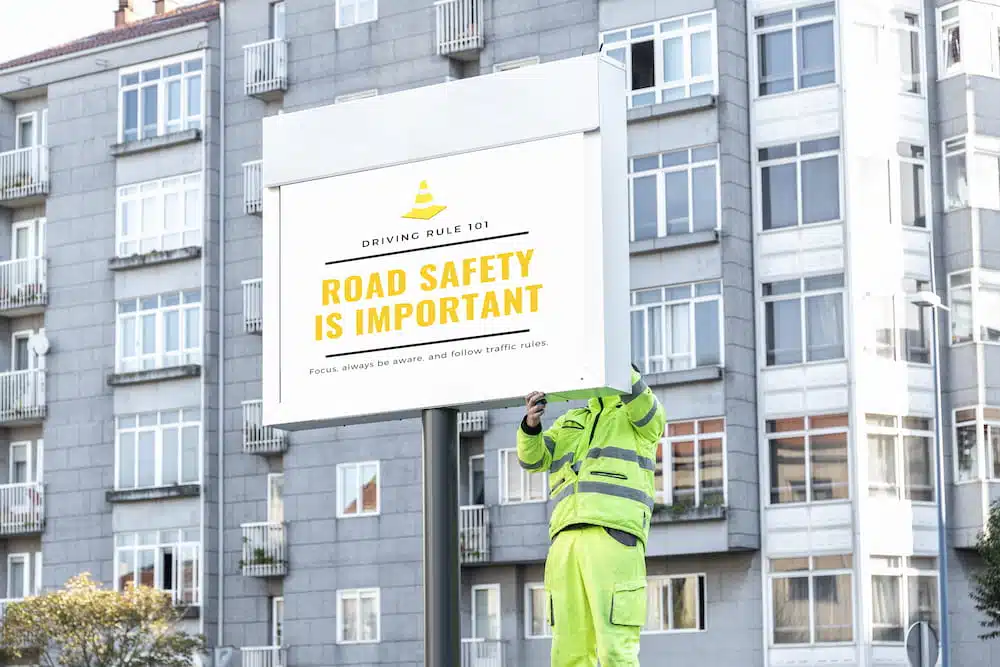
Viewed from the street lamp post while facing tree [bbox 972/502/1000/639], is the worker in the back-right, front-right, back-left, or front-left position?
back-right

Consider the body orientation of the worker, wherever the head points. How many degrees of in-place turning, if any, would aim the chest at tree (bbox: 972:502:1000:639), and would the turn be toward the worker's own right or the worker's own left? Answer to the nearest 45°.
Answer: approximately 135° to the worker's own right

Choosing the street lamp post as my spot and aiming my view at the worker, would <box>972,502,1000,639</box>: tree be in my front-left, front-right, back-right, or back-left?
back-left
